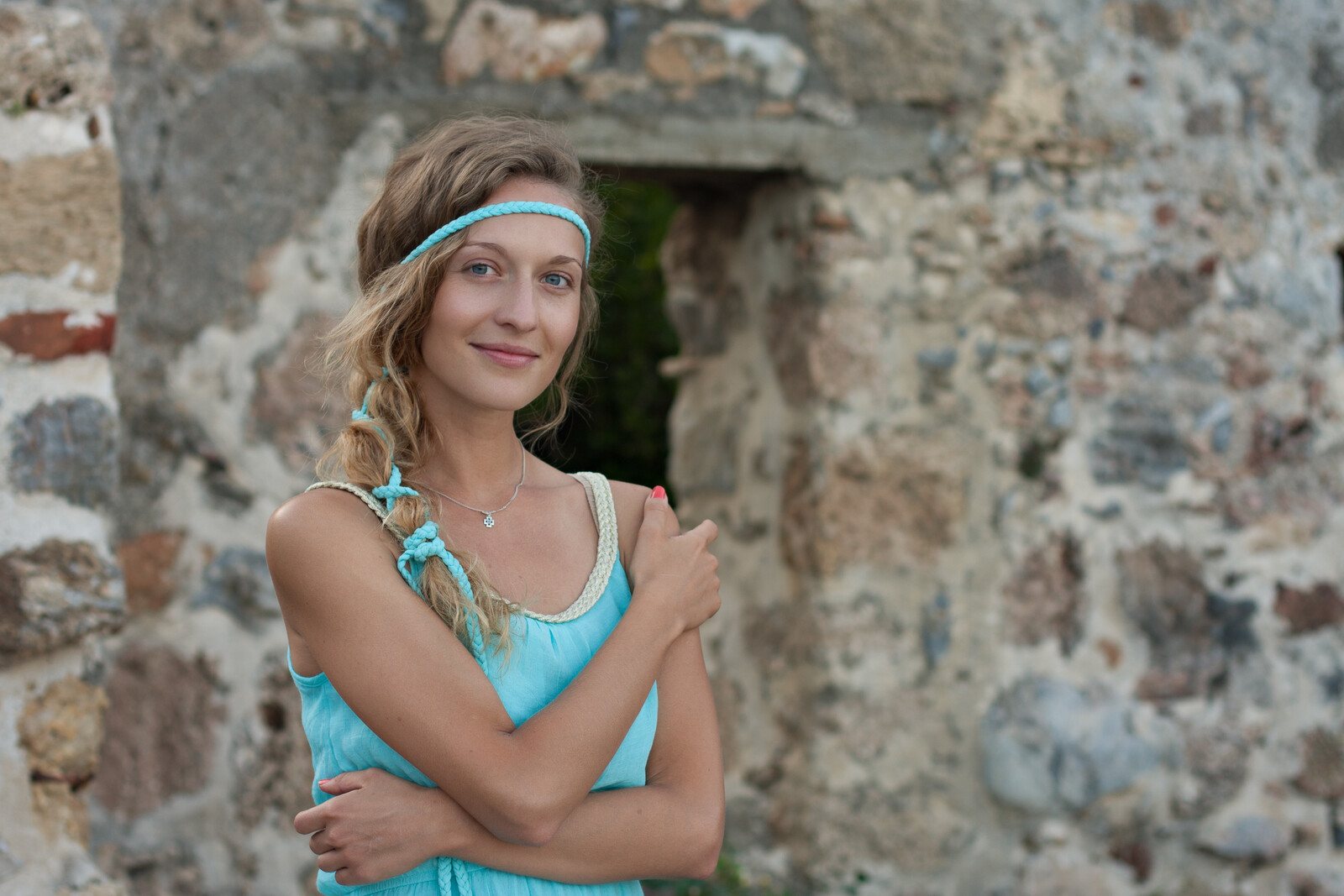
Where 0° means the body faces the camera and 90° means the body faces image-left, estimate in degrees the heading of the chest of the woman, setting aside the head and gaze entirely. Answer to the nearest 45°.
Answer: approximately 315°
